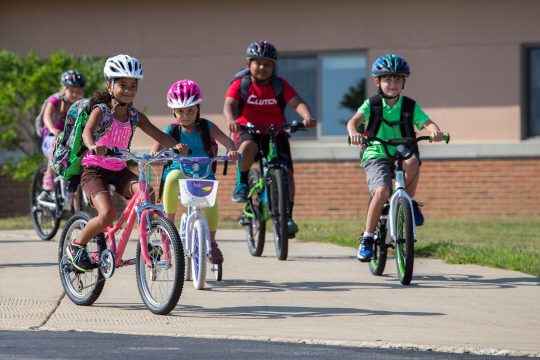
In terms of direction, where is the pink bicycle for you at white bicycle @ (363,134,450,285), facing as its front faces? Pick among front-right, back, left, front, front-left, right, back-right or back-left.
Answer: front-right

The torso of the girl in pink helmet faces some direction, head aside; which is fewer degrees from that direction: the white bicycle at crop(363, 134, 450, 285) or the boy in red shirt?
the white bicycle

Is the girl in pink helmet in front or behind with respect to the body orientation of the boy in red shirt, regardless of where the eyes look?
in front

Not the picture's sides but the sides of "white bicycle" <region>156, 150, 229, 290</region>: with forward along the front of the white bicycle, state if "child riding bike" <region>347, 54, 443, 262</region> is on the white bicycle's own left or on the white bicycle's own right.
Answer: on the white bicycle's own left

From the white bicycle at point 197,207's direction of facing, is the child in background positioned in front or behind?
behind

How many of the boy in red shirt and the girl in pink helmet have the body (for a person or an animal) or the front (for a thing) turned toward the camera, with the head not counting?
2

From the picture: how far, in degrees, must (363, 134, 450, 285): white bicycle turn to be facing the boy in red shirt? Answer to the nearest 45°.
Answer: approximately 135° to its right

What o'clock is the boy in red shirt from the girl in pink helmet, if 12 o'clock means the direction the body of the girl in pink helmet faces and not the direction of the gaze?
The boy in red shirt is roughly at 7 o'clock from the girl in pink helmet.
